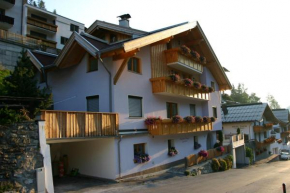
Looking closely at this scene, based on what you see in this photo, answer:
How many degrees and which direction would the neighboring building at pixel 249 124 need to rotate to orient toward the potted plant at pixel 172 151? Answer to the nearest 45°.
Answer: approximately 45° to its right

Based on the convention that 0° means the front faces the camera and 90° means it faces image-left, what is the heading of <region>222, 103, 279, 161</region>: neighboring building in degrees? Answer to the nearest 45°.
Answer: approximately 315°

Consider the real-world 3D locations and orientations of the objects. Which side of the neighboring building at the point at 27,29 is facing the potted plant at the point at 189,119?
front

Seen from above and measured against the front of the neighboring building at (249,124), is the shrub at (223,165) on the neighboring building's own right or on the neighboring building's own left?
on the neighboring building's own right

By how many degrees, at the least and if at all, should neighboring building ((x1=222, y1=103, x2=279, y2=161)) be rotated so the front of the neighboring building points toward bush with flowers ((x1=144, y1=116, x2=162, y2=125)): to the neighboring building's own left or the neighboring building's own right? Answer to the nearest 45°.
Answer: approximately 45° to the neighboring building's own right

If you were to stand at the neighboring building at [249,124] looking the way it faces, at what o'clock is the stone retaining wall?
The stone retaining wall is roughly at 2 o'clock from the neighboring building.

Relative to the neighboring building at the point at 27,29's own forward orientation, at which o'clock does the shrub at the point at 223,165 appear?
The shrub is roughly at 12 o'clock from the neighboring building.

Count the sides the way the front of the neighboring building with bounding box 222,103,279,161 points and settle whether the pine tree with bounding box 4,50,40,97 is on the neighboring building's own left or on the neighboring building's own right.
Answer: on the neighboring building's own right

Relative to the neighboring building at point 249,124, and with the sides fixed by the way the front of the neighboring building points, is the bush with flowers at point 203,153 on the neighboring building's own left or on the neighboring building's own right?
on the neighboring building's own right

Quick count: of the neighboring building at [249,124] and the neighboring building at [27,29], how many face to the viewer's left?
0

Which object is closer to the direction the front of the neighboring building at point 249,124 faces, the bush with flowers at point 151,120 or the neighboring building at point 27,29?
the bush with flowers

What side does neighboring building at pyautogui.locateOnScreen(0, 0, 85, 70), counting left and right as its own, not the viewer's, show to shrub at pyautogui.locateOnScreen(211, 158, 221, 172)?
front

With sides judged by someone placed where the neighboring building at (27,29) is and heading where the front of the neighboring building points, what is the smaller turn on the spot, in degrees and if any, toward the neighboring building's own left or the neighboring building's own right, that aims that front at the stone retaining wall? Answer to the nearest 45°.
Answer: approximately 45° to the neighboring building's own right

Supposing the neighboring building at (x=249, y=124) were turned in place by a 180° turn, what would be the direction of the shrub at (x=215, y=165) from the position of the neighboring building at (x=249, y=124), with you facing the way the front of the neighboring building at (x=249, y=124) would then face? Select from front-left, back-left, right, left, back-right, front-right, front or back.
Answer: back-left

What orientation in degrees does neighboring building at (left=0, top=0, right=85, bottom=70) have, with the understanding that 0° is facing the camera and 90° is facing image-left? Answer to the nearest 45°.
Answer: approximately 315°
